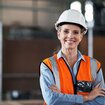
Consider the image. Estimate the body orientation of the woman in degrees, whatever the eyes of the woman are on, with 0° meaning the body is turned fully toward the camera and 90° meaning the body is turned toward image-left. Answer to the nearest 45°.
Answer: approximately 0°
